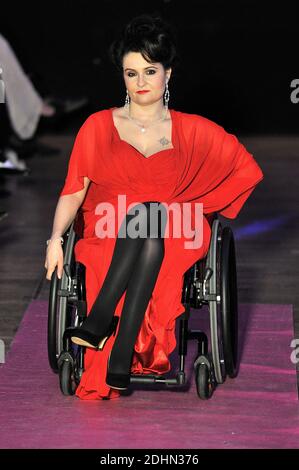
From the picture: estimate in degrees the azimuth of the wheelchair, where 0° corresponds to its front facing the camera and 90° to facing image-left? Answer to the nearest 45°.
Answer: approximately 0°

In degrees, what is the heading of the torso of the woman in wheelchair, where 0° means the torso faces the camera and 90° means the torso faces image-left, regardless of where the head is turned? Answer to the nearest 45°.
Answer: approximately 0°
